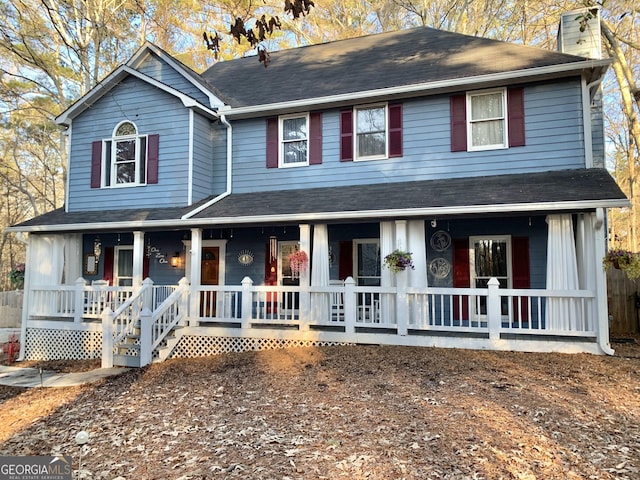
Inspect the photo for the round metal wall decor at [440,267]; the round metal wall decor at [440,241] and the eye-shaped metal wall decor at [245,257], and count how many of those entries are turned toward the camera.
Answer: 3

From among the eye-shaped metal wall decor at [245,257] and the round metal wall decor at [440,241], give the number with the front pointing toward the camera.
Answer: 2

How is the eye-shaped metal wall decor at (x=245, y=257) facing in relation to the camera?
toward the camera

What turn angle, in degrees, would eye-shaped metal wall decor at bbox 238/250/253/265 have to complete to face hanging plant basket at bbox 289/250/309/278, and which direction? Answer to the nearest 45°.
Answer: approximately 45° to its left

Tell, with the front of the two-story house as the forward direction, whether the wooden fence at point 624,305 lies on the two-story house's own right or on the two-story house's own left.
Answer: on the two-story house's own left

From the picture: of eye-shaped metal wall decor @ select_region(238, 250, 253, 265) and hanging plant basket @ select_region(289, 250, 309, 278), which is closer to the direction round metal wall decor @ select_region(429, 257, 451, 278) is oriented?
the hanging plant basket

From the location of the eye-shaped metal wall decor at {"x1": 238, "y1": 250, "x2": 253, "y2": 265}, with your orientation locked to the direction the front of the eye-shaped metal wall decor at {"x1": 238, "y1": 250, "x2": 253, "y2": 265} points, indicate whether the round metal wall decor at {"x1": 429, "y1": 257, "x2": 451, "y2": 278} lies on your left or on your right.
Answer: on your left

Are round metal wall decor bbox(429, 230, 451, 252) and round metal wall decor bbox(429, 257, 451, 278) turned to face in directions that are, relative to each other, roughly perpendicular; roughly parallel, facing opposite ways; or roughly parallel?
roughly parallel

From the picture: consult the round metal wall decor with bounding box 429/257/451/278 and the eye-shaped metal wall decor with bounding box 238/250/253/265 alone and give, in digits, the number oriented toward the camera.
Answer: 2

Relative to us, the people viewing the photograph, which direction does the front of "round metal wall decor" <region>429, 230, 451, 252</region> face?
facing the viewer

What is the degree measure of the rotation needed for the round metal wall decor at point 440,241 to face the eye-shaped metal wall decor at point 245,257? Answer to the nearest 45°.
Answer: approximately 90° to its right

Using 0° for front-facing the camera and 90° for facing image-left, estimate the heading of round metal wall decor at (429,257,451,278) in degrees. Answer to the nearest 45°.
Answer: approximately 0°
